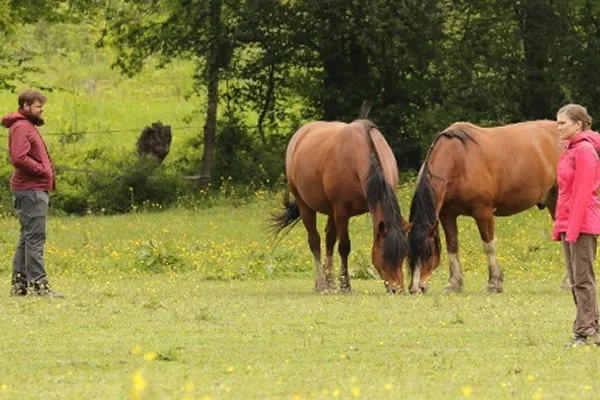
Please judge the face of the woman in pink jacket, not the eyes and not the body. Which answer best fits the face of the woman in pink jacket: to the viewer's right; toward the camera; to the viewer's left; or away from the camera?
to the viewer's left

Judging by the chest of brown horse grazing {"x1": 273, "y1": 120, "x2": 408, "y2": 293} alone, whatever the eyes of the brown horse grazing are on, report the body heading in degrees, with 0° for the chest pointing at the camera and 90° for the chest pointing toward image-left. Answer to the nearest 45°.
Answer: approximately 315°

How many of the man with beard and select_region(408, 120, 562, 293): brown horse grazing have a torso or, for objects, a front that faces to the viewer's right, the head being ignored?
1

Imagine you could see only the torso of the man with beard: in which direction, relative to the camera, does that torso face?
to the viewer's right

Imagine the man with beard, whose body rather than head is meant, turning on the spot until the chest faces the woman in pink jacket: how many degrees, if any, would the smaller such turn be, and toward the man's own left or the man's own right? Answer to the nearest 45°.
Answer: approximately 45° to the man's own right

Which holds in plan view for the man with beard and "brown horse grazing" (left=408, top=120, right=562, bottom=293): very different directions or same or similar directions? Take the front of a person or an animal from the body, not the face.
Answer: very different directions

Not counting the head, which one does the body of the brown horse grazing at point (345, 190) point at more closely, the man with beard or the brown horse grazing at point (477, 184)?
the brown horse grazing

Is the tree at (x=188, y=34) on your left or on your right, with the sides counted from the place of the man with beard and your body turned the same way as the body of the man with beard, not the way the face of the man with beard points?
on your left

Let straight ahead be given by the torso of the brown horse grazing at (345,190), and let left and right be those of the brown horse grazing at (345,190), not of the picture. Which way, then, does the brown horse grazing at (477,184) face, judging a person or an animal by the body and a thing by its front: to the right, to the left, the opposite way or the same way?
to the right
